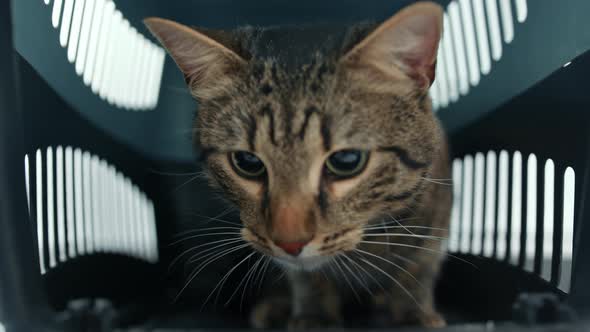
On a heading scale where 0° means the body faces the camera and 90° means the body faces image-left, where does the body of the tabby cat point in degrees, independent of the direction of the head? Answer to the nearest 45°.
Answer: approximately 0°

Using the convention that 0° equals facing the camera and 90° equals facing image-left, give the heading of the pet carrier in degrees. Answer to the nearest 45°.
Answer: approximately 0°
